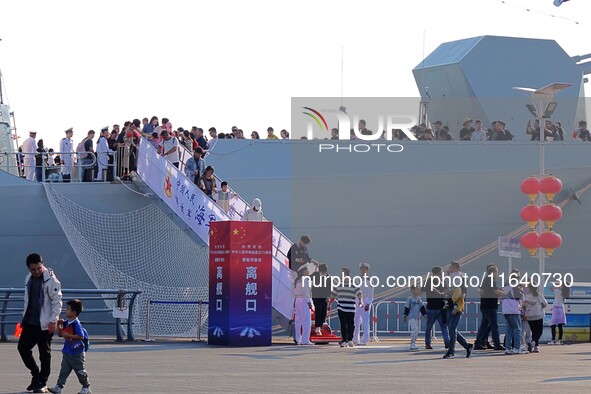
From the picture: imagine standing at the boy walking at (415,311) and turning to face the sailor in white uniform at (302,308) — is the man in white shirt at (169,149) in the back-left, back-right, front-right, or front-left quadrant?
front-right

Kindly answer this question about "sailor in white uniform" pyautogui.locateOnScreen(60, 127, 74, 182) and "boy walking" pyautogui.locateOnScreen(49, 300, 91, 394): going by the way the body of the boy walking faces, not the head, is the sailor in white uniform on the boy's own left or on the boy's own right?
on the boy's own right

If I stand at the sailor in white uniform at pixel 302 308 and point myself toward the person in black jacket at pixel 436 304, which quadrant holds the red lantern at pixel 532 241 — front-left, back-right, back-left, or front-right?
front-left
